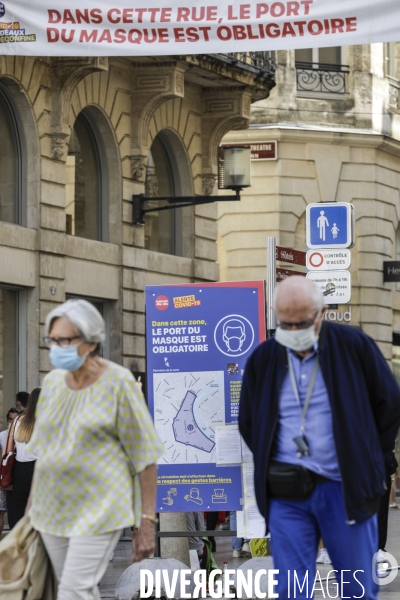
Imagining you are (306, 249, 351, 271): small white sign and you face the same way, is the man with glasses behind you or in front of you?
in front

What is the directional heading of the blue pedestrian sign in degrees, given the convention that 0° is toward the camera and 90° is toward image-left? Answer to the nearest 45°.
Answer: approximately 0°

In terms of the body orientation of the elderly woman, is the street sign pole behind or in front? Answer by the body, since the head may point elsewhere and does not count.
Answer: behind

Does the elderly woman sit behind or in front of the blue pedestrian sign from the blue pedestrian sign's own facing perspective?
in front

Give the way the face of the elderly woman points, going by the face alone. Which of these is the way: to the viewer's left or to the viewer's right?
to the viewer's left

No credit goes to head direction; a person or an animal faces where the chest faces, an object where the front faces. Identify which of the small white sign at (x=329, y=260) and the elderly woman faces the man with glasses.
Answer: the small white sign

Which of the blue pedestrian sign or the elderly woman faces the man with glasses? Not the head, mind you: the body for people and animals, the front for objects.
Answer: the blue pedestrian sign
